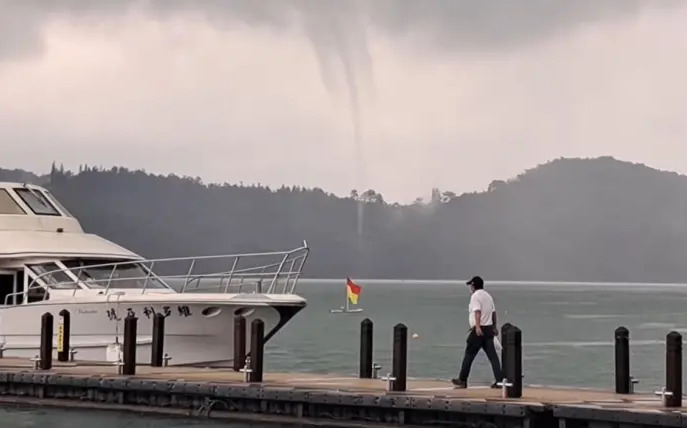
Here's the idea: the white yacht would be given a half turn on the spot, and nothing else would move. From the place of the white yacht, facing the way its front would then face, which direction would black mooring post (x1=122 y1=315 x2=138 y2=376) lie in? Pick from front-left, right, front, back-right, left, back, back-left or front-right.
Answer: left

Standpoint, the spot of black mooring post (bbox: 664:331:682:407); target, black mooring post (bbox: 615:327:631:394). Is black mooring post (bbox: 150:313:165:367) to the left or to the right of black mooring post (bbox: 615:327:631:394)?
left

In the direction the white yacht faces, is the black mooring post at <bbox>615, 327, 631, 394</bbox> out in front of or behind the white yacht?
in front

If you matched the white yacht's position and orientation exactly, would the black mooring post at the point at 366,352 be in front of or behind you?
in front

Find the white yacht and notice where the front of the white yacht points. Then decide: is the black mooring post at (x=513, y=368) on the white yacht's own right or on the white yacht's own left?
on the white yacht's own right

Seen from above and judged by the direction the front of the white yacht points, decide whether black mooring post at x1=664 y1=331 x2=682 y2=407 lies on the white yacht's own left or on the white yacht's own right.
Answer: on the white yacht's own right

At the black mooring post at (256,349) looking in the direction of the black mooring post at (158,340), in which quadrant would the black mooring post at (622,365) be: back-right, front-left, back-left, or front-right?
back-right

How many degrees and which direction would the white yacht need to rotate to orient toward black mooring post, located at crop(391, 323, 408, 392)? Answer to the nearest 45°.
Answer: approximately 45° to its right

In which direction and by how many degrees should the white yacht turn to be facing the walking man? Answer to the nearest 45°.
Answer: approximately 45° to its right

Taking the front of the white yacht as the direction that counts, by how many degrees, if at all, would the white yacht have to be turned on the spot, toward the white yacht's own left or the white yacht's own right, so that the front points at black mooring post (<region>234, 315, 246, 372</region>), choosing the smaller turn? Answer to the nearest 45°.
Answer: approximately 45° to the white yacht's own right

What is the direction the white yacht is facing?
to the viewer's right

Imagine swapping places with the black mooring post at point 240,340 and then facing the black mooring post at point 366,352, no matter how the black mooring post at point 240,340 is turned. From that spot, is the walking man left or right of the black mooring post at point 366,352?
right
